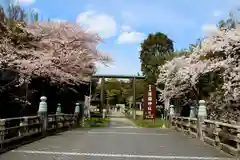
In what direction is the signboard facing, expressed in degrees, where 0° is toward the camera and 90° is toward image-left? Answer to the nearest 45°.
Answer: approximately 0°

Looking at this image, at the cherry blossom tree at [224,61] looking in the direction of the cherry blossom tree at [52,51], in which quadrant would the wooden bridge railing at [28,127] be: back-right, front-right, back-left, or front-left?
front-left

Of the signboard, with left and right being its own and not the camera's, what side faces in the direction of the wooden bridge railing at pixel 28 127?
front

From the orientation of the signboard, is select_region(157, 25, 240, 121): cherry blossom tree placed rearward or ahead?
ahead

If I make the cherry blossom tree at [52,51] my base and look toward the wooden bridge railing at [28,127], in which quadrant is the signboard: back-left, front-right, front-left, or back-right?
back-left

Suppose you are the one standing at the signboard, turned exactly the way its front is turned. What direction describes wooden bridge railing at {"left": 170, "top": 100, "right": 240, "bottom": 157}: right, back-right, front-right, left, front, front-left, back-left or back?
front

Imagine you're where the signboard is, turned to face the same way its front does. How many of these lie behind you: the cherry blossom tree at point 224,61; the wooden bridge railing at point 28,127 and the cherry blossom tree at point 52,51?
0

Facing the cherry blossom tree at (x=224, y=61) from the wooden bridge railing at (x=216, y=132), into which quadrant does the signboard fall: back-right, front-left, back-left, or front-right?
front-left

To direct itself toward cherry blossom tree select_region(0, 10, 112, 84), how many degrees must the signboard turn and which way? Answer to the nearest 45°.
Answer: approximately 45° to its right
